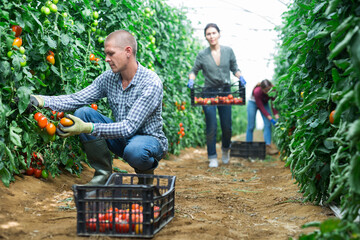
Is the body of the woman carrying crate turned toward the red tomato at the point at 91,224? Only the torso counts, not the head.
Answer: yes

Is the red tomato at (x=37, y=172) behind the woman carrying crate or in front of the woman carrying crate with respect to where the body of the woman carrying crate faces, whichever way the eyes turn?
in front

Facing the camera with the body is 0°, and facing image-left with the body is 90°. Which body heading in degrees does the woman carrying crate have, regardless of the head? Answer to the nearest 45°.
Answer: approximately 0°

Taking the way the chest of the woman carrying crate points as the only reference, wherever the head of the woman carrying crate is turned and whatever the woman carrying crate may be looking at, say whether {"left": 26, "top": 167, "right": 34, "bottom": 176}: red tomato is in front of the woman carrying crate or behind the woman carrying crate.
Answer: in front

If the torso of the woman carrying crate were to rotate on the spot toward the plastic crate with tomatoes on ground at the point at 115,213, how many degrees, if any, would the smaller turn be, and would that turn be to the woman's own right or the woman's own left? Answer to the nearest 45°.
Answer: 0° — they already face it

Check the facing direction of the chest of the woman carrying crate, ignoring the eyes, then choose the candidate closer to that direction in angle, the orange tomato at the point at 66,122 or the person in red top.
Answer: the orange tomato

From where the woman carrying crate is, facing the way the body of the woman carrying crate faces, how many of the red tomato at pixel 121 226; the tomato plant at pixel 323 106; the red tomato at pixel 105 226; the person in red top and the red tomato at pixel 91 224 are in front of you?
4

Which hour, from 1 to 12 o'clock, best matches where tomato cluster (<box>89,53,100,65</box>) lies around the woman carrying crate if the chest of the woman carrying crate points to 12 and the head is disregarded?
The tomato cluster is roughly at 1 o'clock from the woman carrying crate.

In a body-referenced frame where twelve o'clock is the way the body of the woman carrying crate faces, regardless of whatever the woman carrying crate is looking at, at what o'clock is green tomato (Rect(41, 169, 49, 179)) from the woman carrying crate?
The green tomato is roughly at 1 o'clock from the woman carrying crate.

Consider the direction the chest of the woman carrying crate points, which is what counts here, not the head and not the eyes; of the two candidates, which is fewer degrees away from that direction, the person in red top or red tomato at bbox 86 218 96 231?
the red tomato

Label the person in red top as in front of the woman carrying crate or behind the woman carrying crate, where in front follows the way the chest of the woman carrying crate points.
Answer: behind
